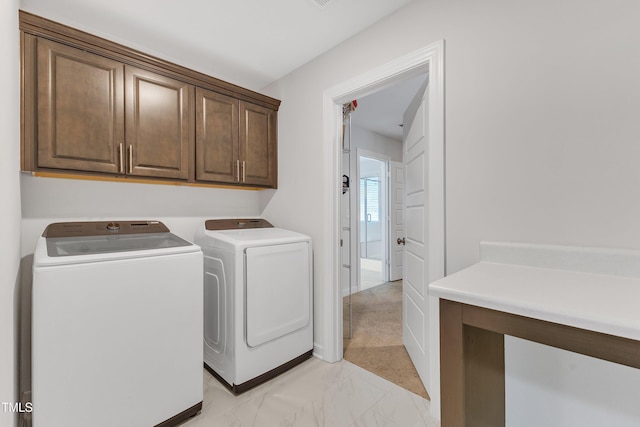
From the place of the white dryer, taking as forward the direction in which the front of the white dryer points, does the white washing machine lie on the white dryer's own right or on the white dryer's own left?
on the white dryer's own right

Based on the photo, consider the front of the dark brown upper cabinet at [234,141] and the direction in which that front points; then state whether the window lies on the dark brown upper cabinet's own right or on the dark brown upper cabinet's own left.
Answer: on the dark brown upper cabinet's own left

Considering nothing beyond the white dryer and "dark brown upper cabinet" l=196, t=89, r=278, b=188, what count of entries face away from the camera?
0

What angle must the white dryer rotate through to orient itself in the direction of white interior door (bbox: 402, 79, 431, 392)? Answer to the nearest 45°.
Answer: approximately 45° to its left

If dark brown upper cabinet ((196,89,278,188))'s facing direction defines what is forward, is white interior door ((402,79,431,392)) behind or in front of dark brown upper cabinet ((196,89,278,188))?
in front

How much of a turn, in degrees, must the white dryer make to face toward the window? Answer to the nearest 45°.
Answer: approximately 90° to its left

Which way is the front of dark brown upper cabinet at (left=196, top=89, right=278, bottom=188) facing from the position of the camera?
facing the viewer and to the right of the viewer

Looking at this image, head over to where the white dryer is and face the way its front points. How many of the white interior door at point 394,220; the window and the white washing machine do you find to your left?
2

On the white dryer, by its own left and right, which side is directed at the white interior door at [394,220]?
left
